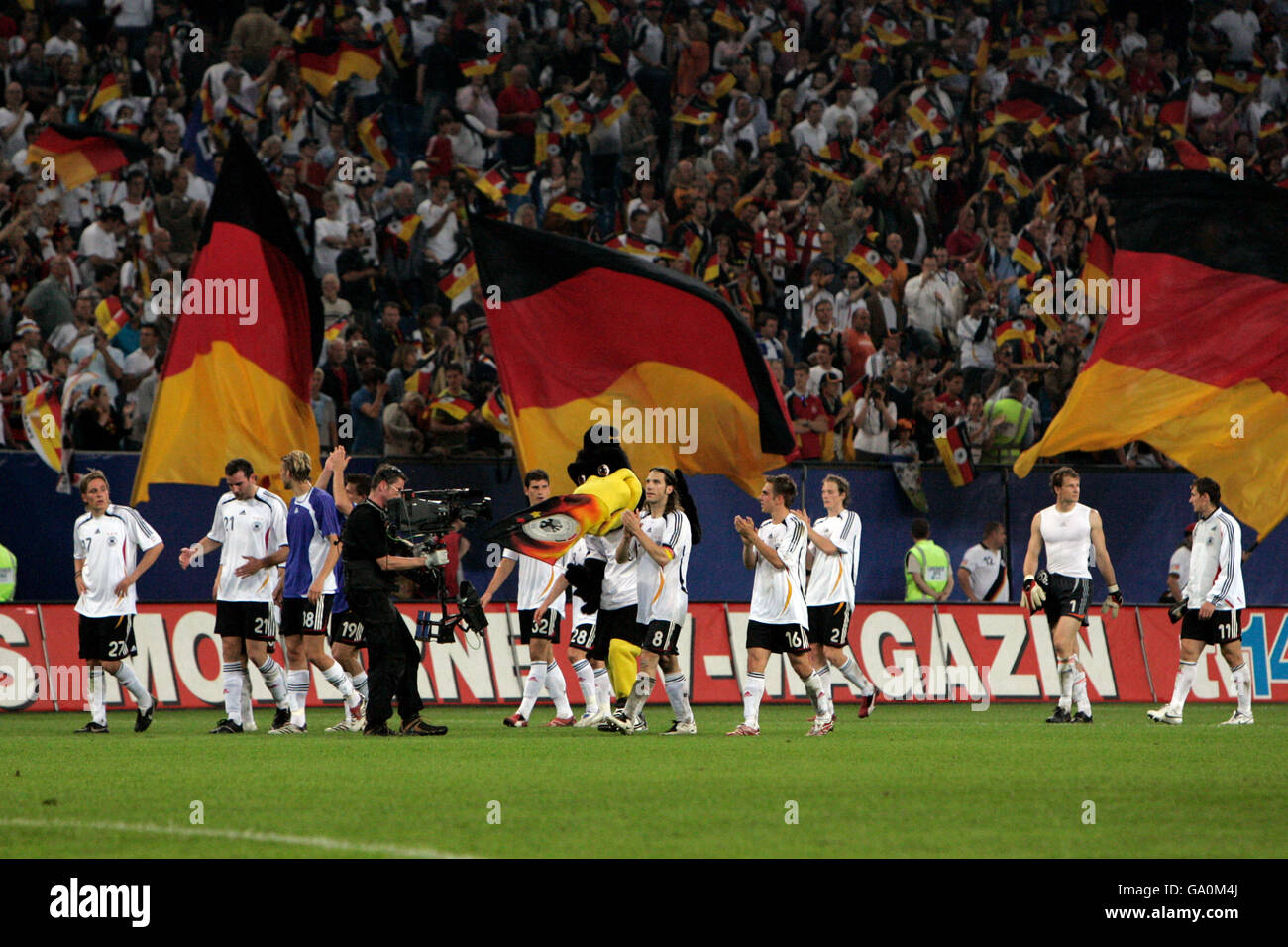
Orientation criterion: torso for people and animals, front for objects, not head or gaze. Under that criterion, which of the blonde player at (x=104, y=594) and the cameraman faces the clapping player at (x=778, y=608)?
the cameraman

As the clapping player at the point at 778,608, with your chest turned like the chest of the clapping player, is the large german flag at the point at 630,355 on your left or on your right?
on your right

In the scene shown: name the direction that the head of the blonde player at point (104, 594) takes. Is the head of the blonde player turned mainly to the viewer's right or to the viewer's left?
to the viewer's right

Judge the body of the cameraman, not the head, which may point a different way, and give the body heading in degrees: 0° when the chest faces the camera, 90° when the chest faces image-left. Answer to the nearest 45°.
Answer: approximately 270°

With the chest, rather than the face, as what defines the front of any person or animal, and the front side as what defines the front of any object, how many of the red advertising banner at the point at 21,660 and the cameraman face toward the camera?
1

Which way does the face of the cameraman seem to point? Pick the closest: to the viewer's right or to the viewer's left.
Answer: to the viewer's right

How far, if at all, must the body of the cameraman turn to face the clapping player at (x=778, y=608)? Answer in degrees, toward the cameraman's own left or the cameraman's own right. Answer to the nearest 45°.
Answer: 0° — they already face them
